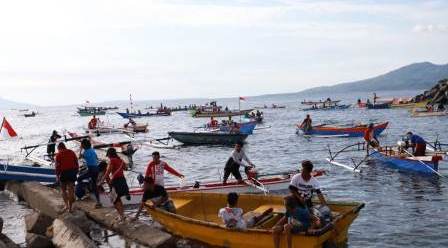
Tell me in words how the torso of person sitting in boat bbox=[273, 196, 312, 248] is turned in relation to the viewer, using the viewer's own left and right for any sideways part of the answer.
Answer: facing the viewer and to the left of the viewer

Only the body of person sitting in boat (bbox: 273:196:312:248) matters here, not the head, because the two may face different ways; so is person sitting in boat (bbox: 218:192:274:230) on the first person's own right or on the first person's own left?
on the first person's own right

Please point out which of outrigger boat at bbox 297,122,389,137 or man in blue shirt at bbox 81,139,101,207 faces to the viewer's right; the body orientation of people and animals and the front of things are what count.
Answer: the outrigger boat

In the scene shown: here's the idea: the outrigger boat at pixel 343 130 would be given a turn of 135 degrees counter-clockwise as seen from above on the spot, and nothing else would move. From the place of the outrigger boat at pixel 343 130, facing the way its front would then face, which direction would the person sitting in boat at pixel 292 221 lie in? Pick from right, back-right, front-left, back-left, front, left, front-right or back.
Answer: back-left

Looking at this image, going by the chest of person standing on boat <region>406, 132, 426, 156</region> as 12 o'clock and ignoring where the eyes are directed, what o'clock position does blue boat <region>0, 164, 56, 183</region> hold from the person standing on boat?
The blue boat is roughly at 11 o'clock from the person standing on boat.
